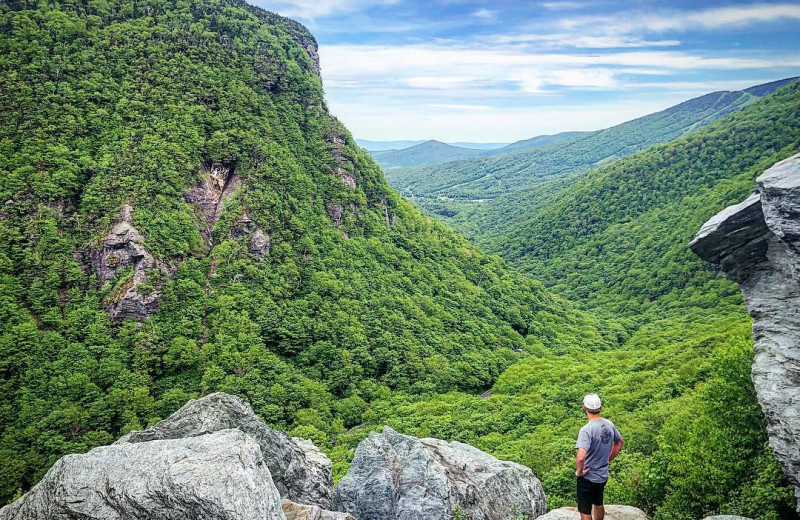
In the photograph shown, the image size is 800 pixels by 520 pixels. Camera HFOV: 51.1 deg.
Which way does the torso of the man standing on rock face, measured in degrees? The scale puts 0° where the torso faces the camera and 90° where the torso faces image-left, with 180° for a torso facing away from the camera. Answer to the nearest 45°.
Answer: approximately 135°

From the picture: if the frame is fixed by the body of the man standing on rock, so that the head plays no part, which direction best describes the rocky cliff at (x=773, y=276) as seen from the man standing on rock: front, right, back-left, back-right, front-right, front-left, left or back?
right

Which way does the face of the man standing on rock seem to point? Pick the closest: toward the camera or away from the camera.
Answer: away from the camera
